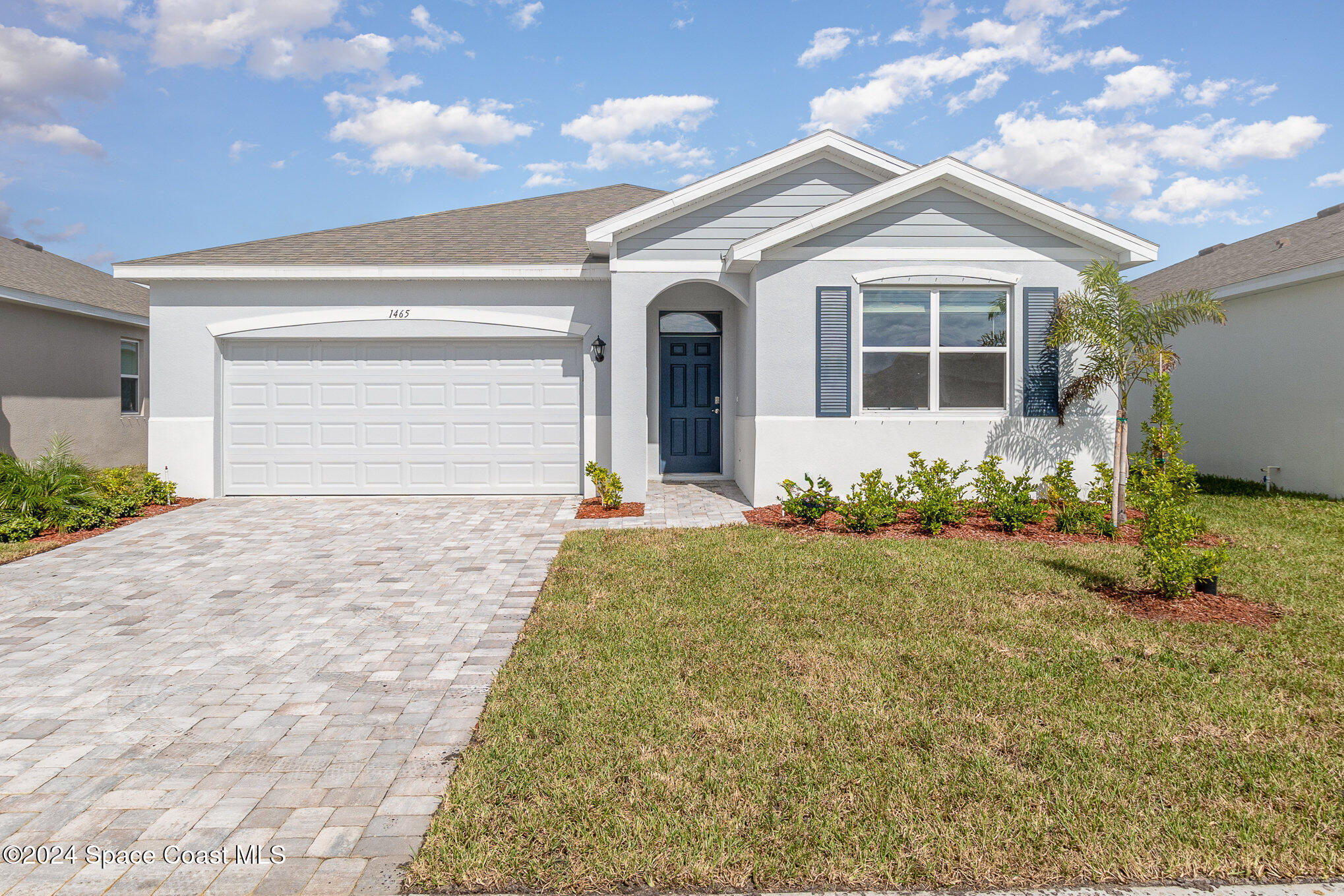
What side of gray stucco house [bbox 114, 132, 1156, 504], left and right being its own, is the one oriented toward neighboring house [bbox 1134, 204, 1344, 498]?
left

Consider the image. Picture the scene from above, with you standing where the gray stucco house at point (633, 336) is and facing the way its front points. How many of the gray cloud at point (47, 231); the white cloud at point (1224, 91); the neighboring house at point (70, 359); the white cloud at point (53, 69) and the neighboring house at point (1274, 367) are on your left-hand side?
2

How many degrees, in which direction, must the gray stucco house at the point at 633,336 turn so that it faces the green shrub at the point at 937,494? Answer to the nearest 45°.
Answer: approximately 45° to its left

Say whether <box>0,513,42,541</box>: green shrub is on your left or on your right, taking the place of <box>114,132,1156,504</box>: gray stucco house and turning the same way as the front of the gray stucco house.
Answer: on your right

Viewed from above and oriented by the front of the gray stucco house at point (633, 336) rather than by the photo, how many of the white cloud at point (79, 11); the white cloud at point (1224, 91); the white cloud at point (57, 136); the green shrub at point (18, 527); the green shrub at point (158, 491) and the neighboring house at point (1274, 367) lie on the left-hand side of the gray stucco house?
2

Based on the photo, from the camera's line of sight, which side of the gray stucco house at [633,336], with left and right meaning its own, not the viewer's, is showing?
front

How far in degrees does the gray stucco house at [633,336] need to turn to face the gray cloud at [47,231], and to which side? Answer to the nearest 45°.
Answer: approximately 135° to its right

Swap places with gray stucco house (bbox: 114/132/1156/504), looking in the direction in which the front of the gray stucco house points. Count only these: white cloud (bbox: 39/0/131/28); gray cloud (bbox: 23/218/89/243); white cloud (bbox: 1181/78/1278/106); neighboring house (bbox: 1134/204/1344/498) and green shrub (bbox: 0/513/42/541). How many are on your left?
2

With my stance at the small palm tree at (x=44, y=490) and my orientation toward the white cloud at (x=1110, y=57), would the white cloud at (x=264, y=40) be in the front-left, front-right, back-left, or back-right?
front-left

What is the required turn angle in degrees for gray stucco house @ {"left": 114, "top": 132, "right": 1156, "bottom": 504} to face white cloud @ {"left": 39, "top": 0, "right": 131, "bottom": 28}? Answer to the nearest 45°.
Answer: approximately 90° to its right
